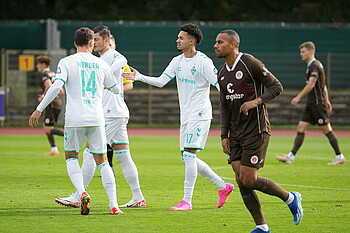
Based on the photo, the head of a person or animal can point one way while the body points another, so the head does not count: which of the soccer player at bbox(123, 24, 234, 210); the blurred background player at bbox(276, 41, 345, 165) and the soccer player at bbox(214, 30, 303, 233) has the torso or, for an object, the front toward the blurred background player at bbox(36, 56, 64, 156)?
the blurred background player at bbox(276, 41, 345, 165)

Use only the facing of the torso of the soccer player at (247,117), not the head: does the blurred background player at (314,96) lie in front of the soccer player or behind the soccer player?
behind

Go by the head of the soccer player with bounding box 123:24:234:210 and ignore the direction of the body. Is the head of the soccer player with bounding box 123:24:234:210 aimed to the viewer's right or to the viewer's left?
to the viewer's left

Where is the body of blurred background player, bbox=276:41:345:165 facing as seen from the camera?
to the viewer's left

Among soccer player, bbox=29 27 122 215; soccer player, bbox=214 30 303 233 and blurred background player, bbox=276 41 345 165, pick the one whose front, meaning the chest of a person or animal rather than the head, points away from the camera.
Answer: soccer player, bbox=29 27 122 215

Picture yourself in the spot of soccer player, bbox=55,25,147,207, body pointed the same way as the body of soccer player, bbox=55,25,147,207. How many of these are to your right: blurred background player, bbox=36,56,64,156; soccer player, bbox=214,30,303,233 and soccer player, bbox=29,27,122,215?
1

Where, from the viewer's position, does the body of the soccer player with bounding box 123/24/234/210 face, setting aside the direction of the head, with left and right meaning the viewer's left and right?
facing the viewer and to the left of the viewer

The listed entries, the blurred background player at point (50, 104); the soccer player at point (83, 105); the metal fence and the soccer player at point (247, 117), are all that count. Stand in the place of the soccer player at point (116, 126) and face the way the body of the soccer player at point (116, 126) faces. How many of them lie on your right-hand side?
2

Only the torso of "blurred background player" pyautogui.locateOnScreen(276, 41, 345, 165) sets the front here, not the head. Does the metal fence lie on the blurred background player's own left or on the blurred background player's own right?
on the blurred background player's own right

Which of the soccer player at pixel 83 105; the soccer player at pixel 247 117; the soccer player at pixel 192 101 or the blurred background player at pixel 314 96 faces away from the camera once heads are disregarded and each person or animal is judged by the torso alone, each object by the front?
the soccer player at pixel 83 105

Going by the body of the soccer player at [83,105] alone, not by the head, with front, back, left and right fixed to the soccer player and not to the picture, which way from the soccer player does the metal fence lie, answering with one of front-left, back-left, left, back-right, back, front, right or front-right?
front

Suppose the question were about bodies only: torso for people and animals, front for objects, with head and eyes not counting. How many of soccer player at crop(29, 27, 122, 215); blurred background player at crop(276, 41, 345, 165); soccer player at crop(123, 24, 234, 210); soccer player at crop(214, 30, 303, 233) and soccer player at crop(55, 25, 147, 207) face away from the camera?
1
